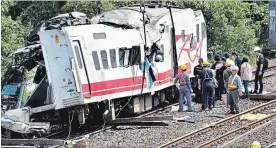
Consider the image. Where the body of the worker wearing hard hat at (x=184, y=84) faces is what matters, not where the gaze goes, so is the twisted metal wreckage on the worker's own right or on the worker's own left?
on the worker's own left

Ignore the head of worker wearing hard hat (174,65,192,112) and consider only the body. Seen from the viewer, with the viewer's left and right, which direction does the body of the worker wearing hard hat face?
facing away from the viewer

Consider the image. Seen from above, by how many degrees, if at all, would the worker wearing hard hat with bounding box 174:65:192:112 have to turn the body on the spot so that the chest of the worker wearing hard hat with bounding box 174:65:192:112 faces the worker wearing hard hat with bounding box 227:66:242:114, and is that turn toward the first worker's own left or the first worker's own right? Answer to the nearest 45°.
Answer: approximately 90° to the first worker's own right

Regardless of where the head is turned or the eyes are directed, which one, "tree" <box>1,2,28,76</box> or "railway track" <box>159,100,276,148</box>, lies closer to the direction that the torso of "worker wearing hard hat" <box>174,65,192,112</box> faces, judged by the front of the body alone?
the tree

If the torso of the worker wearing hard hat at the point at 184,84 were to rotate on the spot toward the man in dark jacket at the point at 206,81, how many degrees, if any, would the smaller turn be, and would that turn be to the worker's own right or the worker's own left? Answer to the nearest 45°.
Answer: approximately 90° to the worker's own right

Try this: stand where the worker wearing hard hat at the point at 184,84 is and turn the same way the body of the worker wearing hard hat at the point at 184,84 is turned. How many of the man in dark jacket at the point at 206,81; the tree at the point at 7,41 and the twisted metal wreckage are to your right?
1
